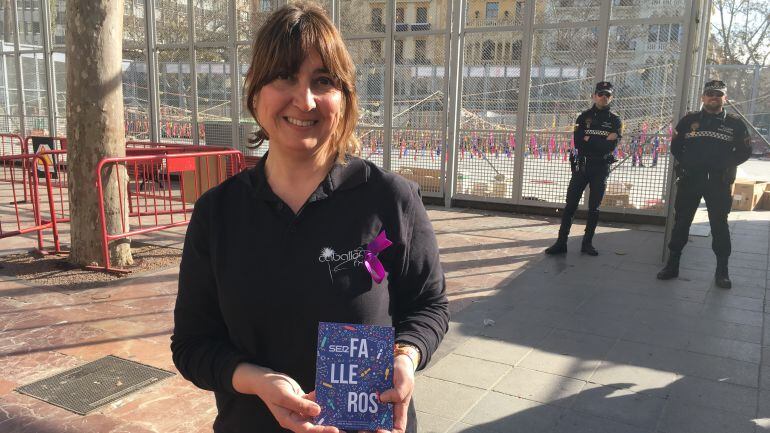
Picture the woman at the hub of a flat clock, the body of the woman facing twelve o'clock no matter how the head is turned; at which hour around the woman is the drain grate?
The drain grate is roughly at 5 o'clock from the woman.

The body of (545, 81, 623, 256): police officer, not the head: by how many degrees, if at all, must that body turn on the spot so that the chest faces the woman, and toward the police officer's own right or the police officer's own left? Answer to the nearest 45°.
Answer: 0° — they already face them

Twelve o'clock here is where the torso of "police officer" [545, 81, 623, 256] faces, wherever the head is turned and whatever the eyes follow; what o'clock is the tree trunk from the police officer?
The tree trunk is roughly at 2 o'clock from the police officer.

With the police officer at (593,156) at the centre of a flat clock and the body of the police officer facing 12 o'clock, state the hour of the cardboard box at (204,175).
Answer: The cardboard box is roughly at 3 o'clock from the police officer.

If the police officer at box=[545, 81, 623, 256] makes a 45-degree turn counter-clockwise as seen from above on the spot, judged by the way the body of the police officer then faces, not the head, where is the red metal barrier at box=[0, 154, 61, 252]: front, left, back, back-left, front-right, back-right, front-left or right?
back-right

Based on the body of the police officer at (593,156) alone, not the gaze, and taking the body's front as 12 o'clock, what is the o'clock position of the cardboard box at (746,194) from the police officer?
The cardboard box is roughly at 7 o'clock from the police officer.

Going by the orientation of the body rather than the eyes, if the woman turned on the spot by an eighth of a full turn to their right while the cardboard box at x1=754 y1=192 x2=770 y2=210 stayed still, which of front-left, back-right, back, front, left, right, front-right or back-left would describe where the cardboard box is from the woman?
back

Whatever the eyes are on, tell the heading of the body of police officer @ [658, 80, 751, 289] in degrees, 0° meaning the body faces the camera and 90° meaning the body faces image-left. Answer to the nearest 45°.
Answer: approximately 0°

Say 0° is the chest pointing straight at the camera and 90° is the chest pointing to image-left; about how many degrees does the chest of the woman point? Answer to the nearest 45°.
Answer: approximately 0°

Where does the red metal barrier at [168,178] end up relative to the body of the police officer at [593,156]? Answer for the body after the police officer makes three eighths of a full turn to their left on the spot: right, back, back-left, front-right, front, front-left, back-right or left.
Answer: back-left

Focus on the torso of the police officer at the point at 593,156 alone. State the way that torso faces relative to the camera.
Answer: toward the camera

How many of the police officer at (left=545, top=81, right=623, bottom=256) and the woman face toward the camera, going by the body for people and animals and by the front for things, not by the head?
2
